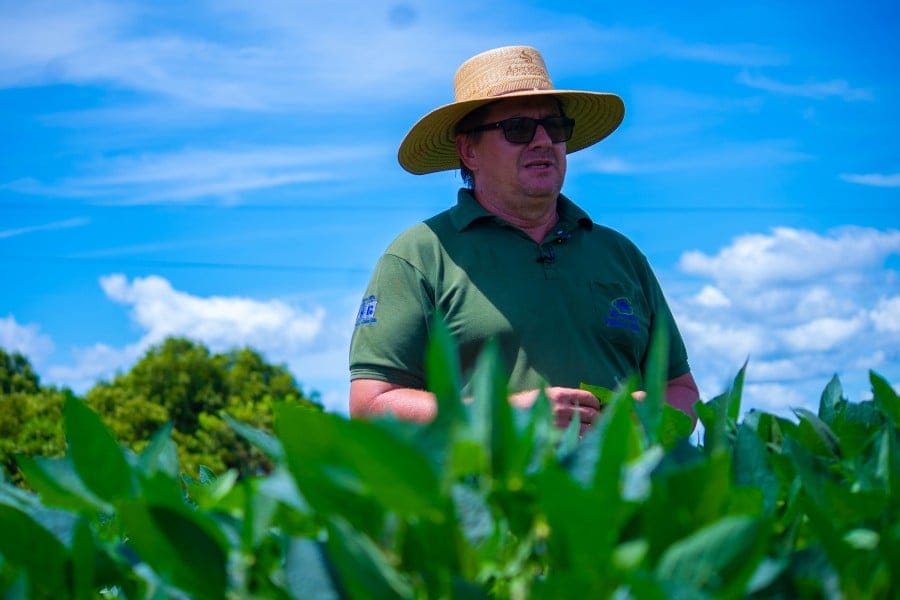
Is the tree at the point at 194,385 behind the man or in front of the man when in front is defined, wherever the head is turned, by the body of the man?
behind

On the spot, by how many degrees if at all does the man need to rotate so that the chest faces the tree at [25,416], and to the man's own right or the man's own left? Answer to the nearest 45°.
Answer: approximately 180°

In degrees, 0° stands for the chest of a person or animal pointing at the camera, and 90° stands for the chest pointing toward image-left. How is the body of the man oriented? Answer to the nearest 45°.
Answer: approximately 315°
